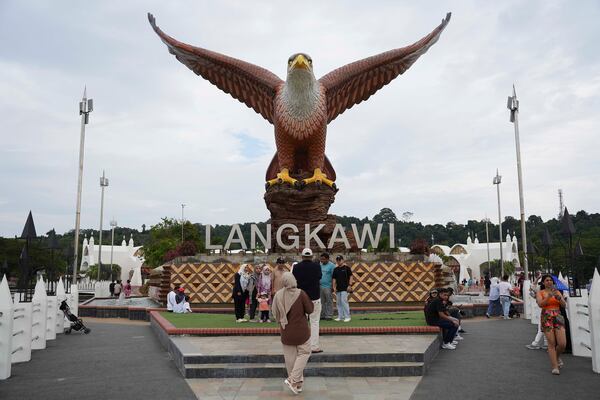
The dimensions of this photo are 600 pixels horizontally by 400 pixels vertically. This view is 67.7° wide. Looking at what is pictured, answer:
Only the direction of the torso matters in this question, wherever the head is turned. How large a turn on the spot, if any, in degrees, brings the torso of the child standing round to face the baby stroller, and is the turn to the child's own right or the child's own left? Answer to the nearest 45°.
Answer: approximately 90° to the child's own right

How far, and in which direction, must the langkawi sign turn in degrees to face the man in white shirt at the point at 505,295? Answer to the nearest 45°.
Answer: approximately 90° to its left

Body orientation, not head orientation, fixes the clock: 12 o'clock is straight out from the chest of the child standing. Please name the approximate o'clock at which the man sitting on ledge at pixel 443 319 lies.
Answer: The man sitting on ledge is roughly at 10 o'clock from the child standing.
